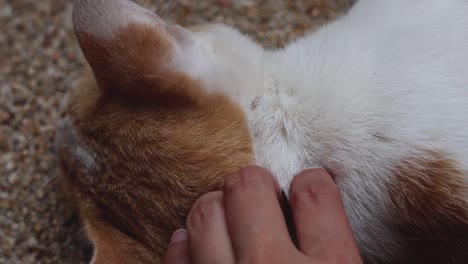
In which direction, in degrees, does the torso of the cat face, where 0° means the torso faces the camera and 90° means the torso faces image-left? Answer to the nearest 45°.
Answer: approximately 90°
